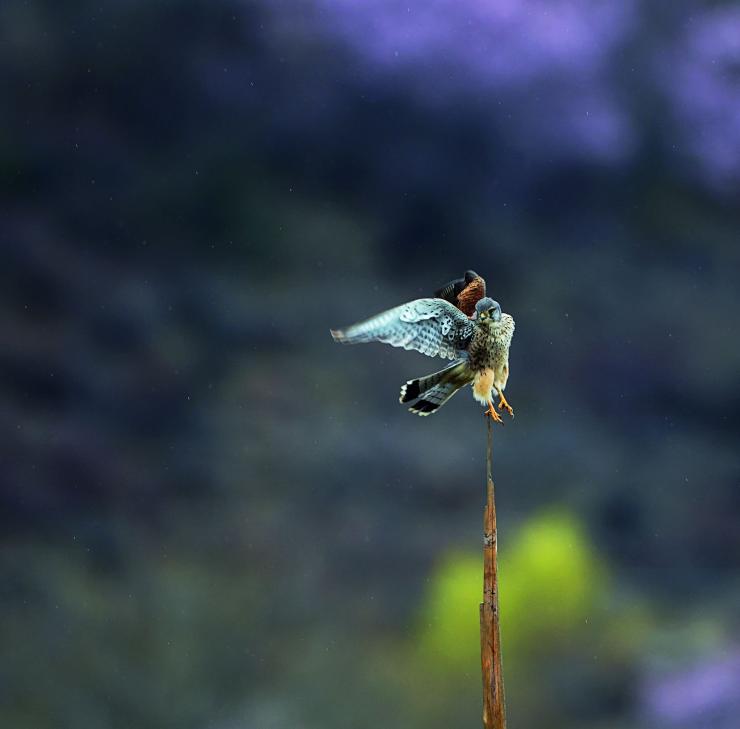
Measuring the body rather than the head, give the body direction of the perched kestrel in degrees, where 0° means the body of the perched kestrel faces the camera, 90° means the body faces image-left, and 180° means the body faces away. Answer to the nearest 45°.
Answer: approximately 315°
